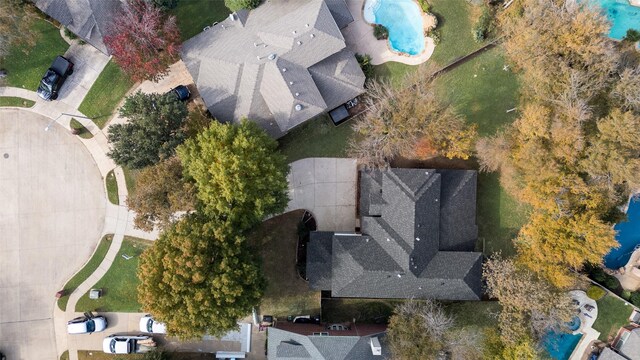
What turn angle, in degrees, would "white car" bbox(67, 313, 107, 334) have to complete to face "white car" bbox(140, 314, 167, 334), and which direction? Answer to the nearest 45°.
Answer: approximately 45° to its right

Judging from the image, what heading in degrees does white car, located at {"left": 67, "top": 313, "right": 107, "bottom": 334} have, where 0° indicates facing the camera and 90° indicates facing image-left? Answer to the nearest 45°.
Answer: approximately 270°

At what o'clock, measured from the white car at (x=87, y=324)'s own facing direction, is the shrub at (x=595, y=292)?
The shrub is roughly at 1 o'clock from the white car.

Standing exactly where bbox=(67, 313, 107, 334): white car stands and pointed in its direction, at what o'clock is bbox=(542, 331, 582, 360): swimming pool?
The swimming pool is roughly at 1 o'clock from the white car.

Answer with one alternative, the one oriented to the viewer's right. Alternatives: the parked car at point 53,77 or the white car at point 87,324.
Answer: the white car
